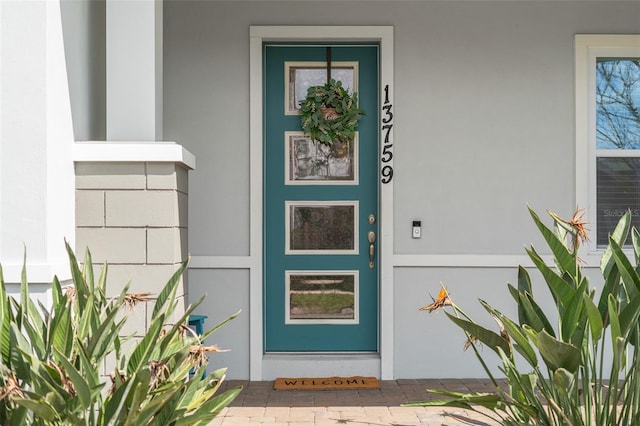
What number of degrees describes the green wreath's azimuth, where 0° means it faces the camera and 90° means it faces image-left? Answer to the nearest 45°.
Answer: approximately 0°

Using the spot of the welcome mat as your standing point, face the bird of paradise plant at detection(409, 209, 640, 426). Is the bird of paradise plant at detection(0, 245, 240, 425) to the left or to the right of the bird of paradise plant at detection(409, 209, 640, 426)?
right
